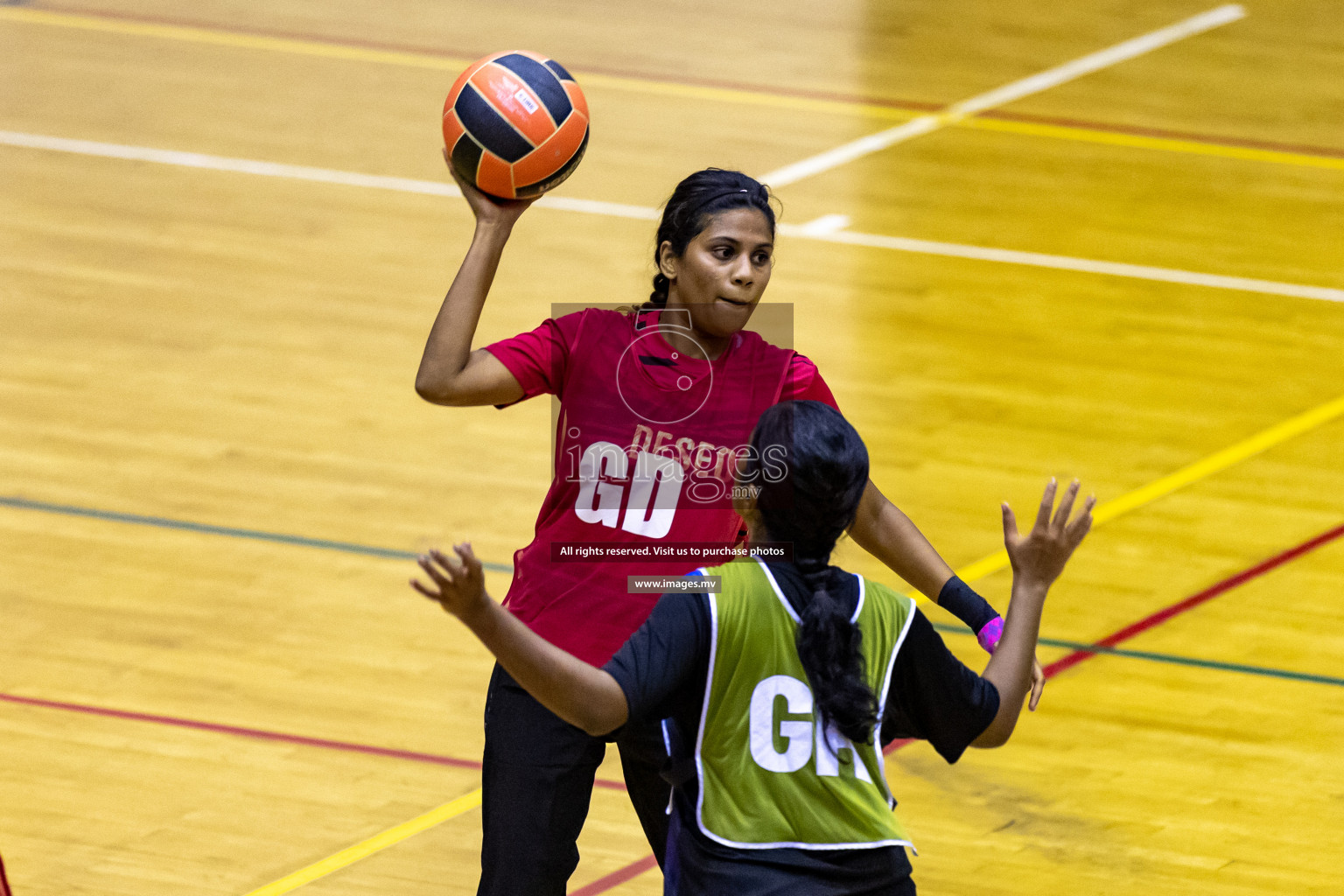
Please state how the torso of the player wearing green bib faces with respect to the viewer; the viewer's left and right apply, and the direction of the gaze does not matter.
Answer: facing away from the viewer

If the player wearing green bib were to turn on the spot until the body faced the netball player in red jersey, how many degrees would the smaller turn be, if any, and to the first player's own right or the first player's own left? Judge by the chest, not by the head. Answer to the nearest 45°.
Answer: approximately 45° to the first player's own left

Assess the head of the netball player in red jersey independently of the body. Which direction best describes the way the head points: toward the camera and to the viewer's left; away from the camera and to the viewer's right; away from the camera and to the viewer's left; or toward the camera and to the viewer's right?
toward the camera and to the viewer's right
